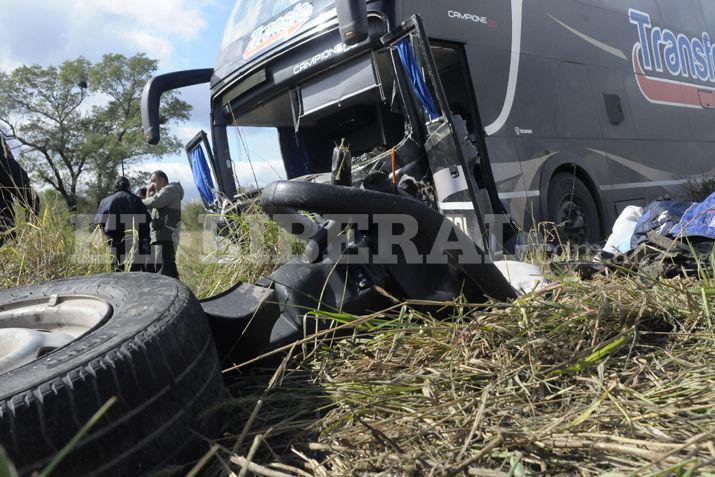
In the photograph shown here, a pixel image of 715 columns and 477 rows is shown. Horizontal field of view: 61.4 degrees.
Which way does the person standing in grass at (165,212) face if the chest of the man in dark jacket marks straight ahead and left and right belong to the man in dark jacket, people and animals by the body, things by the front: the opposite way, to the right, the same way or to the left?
to the left

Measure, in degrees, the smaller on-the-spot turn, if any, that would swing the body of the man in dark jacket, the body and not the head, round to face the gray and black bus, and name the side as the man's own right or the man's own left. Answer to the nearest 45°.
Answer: approximately 135° to the man's own right

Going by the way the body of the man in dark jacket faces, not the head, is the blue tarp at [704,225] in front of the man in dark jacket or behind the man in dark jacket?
behind

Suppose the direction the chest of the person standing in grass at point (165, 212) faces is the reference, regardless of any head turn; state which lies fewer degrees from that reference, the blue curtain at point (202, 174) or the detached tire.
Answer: the detached tire

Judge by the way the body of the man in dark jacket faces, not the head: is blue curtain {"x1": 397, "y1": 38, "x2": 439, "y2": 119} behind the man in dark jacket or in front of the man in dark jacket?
behind

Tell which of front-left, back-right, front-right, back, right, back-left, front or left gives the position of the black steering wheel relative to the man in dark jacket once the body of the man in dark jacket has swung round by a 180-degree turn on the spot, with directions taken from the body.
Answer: front

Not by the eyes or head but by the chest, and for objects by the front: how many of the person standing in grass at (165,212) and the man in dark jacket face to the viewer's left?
1

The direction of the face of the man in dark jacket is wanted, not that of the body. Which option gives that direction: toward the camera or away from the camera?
away from the camera

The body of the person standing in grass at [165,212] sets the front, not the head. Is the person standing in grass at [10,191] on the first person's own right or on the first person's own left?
on the first person's own left

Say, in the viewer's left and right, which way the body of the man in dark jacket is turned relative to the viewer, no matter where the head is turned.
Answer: facing away from the viewer

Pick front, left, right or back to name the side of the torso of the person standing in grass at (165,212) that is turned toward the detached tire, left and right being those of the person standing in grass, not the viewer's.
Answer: left

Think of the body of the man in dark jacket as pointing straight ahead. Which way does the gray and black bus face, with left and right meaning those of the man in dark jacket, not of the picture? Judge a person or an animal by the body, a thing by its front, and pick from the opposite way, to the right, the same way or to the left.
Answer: to the left

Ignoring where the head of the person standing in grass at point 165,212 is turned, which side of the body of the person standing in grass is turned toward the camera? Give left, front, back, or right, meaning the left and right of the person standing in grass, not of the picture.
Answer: left
